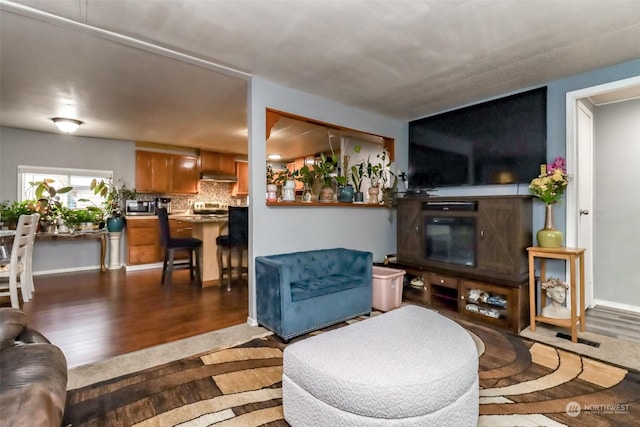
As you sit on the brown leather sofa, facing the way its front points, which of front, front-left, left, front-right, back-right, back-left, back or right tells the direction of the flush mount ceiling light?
left

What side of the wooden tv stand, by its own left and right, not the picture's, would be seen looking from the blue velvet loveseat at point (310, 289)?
front

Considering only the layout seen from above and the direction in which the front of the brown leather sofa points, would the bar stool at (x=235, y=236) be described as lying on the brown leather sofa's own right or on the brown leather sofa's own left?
on the brown leather sofa's own left

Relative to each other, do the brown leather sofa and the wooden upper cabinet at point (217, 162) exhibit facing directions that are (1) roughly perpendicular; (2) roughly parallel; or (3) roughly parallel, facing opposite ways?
roughly perpendicular

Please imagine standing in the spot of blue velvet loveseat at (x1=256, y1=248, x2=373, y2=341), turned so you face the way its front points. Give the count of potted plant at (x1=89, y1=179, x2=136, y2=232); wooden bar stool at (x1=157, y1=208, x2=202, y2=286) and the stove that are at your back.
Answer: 3

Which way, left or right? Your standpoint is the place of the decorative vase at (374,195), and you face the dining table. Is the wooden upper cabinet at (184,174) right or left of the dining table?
right

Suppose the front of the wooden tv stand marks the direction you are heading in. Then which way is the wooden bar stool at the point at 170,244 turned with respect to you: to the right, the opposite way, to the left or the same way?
the opposite way

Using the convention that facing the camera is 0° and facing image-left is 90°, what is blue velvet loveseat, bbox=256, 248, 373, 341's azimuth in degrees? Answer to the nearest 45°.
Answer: approximately 315°

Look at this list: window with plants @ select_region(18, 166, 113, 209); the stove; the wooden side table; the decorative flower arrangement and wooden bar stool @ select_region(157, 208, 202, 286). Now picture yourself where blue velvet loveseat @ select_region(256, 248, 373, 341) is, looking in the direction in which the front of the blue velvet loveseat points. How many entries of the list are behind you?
3

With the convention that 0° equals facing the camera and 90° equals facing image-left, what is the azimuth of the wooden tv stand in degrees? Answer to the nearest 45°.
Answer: approximately 45°

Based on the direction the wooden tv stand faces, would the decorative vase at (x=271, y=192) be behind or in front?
in front

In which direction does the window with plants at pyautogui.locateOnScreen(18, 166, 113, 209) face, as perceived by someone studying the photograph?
facing the viewer and to the right of the viewer

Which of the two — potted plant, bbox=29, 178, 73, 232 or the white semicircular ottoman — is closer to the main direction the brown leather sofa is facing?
the white semicircular ottoman

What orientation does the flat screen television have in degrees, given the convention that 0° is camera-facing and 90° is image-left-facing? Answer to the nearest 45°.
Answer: approximately 45°

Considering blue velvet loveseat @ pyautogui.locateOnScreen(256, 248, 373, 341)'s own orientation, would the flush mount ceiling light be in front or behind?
behind

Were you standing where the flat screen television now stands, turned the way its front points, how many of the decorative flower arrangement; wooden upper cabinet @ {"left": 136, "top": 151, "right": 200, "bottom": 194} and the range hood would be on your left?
1
